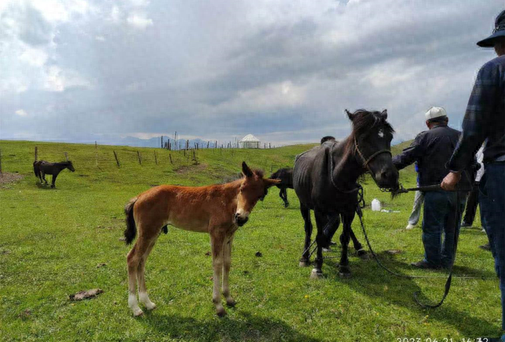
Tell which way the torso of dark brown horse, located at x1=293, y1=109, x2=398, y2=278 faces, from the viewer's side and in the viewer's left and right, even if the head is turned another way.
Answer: facing the viewer and to the right of the viewer

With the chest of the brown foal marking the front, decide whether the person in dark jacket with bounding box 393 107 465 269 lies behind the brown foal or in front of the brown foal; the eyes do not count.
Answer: in front

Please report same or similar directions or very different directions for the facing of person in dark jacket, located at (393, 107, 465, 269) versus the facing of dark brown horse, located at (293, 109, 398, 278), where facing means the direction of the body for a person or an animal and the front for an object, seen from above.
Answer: very different directions

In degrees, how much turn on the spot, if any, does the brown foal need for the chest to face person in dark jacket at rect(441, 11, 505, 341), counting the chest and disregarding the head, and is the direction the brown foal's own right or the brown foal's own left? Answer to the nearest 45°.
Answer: approximately 45° to the brown foal's own right

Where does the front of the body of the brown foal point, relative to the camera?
to the viewer's right

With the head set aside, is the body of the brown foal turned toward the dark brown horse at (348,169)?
yes

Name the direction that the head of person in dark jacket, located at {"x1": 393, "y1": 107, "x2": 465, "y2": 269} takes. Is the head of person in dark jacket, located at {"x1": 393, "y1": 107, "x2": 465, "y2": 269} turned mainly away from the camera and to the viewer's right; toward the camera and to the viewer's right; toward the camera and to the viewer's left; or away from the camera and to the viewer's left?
away from the camera and to the viewer's left

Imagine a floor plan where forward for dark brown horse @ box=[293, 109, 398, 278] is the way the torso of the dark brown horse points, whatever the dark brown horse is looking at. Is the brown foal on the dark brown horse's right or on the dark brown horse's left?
on the dark brown horse's right

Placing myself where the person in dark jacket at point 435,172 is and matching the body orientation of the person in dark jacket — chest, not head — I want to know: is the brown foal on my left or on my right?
on my left
